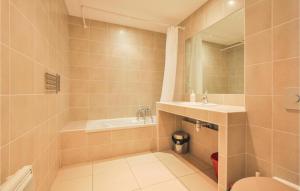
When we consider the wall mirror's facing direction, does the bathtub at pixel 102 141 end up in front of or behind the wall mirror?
in front

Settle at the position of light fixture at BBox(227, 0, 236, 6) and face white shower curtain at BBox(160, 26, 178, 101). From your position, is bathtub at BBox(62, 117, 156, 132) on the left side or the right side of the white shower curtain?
left

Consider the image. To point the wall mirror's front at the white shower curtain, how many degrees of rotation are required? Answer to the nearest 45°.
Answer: approximately 45° to its right

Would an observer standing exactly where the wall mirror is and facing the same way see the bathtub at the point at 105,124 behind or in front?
in front

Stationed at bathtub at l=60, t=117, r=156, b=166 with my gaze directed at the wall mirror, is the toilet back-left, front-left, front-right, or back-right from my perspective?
front-right

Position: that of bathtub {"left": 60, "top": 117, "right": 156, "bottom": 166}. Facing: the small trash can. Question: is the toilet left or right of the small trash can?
right

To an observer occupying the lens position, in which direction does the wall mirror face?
facing the viewer and to the left of the viewer

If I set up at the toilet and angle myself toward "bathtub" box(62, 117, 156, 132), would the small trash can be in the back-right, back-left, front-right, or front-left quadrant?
front-right
